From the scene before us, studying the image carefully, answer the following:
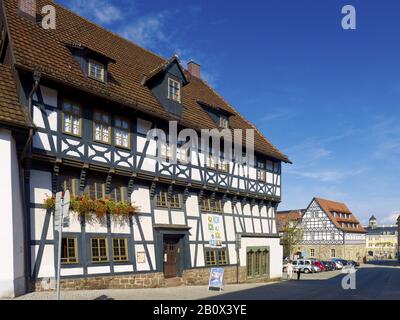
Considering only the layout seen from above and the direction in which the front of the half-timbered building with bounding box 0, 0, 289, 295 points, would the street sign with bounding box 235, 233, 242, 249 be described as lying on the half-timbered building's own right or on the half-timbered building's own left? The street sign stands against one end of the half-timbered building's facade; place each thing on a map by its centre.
on the half-timbered building's own left

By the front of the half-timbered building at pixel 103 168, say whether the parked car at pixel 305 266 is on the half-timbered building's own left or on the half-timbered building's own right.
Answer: on the half-timbered building's own left

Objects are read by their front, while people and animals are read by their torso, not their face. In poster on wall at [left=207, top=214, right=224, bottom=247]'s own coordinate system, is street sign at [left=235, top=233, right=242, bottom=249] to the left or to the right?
on its left

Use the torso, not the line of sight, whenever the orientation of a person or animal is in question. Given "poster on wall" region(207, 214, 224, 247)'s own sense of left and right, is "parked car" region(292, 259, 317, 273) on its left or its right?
on its left
